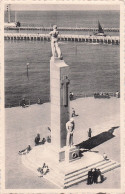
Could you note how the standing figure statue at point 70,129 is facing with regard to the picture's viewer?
facing the viewer and to the right of the viewer

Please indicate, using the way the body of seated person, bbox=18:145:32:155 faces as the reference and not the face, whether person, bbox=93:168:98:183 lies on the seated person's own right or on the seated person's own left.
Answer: on the seated person's own left

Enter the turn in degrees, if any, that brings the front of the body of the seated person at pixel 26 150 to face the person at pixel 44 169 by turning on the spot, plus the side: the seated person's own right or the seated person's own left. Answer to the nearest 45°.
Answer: approximately 90° to the seated person's own left

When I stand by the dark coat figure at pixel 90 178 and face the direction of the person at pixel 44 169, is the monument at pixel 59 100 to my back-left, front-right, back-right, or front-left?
front-right

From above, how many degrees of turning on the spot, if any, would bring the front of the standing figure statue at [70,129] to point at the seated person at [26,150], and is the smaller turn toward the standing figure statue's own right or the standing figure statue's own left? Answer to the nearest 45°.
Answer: approximately 180°
